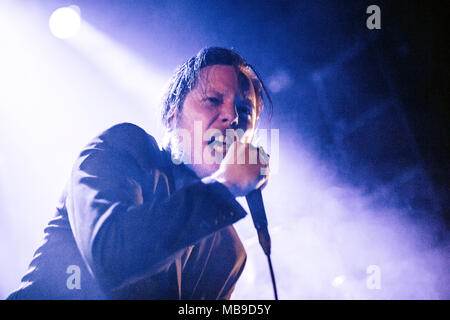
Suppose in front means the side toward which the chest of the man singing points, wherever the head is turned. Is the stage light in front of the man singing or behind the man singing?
behind

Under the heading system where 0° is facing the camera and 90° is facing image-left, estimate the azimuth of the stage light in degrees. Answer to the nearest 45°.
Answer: approximately 0°

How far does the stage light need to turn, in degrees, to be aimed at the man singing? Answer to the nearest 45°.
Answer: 0° — it already faces them
